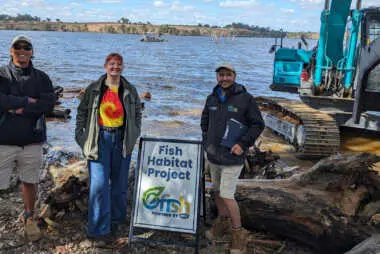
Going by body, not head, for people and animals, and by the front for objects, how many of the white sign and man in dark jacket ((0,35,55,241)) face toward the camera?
2

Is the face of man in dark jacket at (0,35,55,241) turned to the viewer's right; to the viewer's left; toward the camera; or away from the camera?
toward the camera

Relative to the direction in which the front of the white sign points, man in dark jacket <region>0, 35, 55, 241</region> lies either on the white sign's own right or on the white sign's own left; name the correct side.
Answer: on the white sign's own right

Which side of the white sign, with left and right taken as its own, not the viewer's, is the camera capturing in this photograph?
front

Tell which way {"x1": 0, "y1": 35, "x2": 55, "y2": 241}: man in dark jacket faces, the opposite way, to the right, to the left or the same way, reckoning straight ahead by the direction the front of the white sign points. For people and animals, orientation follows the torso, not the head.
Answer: the same way

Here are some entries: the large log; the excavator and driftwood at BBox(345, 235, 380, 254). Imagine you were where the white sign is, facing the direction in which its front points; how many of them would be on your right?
0

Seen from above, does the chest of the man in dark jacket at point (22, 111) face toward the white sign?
no

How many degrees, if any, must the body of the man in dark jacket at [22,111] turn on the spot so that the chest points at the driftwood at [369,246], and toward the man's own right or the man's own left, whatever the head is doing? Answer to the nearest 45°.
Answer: approximately 45° to the man's own left

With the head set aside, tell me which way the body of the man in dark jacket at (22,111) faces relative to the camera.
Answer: toward the camera

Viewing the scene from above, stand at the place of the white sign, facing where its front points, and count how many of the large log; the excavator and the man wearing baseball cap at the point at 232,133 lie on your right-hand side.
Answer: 0

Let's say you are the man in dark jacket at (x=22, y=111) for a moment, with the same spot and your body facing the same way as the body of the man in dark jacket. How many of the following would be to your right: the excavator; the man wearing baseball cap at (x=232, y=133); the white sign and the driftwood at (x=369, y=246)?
0

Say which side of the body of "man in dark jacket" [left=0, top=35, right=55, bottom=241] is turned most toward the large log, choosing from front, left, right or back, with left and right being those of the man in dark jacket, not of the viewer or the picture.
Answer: left

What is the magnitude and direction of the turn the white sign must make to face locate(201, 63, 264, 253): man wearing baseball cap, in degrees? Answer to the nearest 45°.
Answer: approximately 90° to its left

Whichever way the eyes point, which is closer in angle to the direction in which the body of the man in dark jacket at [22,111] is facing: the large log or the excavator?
the large log

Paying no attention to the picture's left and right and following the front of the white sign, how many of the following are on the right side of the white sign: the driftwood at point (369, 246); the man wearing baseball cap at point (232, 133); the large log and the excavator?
0

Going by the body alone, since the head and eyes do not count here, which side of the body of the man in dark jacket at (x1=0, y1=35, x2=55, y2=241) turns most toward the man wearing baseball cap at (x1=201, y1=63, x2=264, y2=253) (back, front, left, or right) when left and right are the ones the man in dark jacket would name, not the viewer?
left
